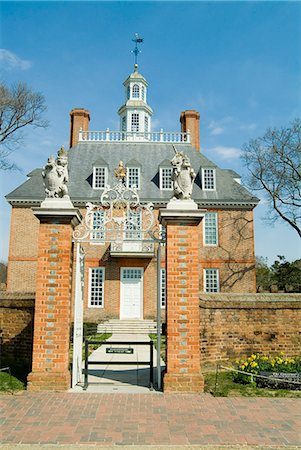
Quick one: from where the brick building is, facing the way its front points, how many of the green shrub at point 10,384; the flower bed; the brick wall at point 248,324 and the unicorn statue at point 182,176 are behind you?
0

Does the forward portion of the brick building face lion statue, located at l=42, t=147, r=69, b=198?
yes

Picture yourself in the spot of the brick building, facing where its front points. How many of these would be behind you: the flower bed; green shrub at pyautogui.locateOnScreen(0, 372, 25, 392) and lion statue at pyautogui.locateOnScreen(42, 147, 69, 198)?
0

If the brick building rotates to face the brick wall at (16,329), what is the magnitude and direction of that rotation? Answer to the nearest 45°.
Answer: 0° — it already faces it

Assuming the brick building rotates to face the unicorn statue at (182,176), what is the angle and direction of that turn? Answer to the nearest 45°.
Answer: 0° — it already faces it

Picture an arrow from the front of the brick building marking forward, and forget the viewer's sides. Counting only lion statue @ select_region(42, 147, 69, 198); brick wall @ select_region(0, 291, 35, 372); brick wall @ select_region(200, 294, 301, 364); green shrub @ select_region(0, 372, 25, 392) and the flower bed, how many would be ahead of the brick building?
5

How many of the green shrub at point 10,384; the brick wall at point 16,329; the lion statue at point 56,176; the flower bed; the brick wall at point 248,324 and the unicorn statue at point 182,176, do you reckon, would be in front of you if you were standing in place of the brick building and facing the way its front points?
6

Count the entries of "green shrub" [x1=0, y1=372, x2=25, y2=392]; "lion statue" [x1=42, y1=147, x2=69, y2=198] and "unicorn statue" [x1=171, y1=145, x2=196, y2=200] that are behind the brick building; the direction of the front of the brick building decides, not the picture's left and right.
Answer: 0

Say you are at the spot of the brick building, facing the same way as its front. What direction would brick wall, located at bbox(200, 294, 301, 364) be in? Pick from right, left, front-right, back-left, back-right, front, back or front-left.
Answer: front

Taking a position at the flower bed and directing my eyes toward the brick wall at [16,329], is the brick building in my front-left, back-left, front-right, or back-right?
front-right

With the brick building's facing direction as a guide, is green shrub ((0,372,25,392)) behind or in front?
in front

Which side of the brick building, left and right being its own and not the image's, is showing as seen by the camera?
front

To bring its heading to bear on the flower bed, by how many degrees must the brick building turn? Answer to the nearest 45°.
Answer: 0° — it already faces it
